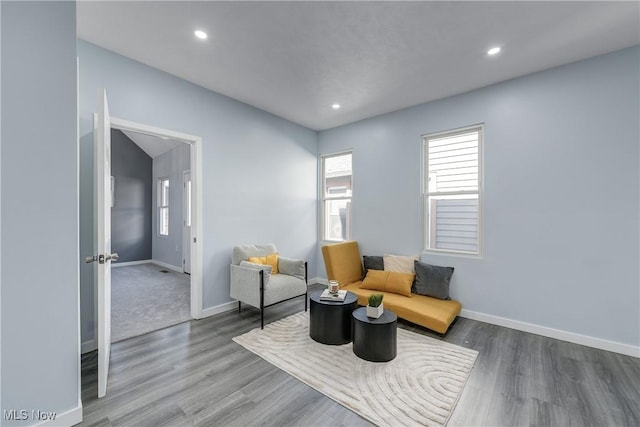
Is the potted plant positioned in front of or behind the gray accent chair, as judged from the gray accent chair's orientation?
in front

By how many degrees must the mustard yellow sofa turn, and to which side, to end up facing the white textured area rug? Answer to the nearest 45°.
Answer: approximately 45° to its right

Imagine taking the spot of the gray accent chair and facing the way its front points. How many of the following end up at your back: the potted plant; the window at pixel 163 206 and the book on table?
1

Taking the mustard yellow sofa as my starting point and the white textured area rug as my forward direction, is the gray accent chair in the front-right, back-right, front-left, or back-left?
front-right

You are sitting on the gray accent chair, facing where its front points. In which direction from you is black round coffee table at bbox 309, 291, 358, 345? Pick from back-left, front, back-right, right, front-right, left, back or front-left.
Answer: front

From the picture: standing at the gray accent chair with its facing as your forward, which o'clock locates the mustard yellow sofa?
The mustard yellow sofa is roughly at 11 o'clock from the gray accent chair.

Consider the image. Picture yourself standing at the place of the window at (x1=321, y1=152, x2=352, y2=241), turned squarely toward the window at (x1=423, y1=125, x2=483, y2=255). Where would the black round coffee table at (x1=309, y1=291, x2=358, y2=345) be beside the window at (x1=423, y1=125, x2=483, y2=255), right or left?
right

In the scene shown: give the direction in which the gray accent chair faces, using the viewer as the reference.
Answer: facing the viewer and to the right of the viewer

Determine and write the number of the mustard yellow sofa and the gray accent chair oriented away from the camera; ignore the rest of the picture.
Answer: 0

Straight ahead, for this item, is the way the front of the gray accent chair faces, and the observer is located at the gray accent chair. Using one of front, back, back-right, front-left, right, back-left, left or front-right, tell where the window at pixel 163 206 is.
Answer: back

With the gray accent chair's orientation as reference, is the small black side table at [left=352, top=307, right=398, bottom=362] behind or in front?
in front
